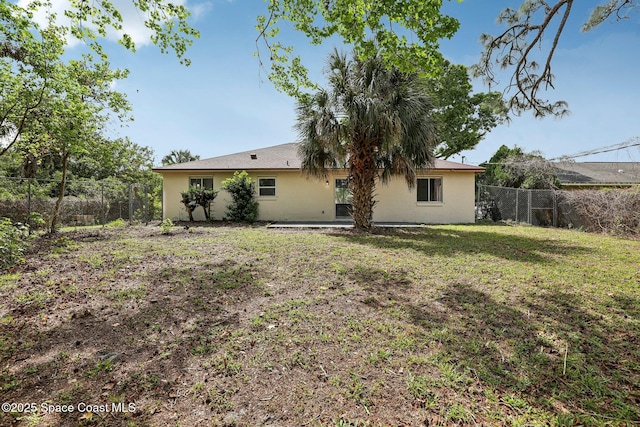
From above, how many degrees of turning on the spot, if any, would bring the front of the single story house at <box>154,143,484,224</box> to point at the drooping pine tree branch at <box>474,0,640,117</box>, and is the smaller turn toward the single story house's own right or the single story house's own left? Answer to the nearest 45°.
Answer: approximately 135° to the single story house's own right

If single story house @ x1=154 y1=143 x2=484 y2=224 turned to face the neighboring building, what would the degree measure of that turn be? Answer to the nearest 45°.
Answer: approximately 90° to its right

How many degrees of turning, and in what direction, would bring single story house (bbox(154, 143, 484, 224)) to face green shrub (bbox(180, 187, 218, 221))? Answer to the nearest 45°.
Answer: approximately 90° to its left

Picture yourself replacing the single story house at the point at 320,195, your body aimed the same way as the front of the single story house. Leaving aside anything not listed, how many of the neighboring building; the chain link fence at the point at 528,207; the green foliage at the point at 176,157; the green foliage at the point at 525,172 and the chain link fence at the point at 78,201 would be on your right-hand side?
3

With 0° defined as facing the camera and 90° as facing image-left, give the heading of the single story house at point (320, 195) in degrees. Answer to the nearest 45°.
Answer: approximately 180°

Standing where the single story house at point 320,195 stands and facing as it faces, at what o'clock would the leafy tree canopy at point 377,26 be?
The leafy tree canopy is roughly at 6 o'clock from the single story house.

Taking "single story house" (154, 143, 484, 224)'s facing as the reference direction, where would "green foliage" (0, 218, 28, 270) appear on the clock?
The green foliage is roughly at 7 o'clock from the single story house.

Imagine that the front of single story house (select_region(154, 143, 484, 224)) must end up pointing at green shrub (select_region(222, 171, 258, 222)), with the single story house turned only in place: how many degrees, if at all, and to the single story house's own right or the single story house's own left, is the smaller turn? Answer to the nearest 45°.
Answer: approximately 90° to the single story house's own left

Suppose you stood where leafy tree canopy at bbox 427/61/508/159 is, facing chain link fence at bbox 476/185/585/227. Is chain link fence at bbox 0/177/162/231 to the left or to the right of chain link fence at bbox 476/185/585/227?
right
